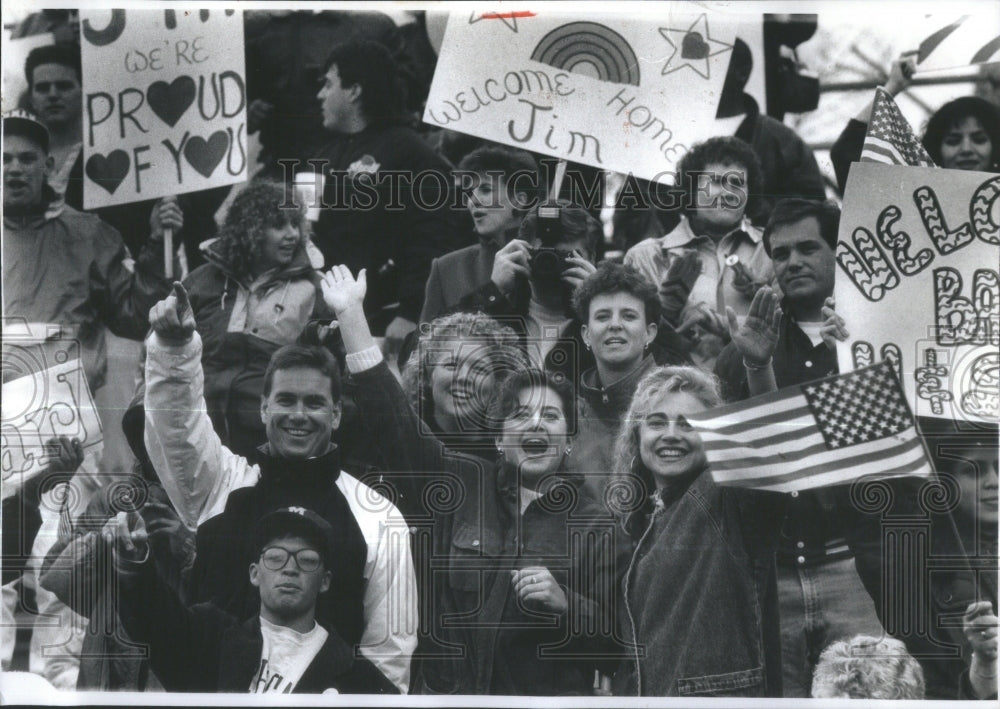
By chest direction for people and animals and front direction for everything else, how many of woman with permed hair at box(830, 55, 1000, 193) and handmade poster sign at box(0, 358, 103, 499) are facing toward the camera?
2

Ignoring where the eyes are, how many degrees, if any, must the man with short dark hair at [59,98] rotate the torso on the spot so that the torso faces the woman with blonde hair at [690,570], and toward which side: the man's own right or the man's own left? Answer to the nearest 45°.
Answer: approximately 90° to the man's own left

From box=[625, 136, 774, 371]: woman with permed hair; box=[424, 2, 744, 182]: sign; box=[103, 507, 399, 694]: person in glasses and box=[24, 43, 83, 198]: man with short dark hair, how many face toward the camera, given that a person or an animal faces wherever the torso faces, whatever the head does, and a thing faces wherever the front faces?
4

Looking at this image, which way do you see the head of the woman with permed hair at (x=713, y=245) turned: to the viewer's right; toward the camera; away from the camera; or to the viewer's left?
toward the camera

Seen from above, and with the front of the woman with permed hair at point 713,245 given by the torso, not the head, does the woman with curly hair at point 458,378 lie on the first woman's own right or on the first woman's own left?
on the first woman's own right

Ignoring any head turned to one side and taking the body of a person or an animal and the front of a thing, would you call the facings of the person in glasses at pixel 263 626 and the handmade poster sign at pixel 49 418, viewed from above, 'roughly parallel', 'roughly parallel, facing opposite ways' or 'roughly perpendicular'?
roughly parallel

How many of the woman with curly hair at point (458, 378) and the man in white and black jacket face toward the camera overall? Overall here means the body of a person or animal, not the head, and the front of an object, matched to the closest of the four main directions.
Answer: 2

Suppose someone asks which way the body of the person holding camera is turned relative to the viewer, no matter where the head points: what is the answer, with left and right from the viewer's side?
facing the viewer

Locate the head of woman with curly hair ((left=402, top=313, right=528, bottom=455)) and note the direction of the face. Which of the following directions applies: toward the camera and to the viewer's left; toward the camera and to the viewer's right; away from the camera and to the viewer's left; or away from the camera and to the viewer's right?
toward the camera and to the viewer's left

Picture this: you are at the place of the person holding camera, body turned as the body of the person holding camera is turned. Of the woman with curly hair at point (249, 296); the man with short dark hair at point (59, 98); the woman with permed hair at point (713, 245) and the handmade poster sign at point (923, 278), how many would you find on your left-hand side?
2

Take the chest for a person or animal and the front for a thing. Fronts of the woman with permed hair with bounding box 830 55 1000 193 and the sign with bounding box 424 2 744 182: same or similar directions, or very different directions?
same or similar directions

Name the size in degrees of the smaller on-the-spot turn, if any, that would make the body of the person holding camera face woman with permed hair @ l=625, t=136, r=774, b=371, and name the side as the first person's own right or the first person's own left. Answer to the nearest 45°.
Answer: approximately 90° to the first person's own left

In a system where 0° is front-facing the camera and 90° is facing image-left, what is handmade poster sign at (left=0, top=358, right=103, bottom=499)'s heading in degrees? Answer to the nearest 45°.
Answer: approximately 0°

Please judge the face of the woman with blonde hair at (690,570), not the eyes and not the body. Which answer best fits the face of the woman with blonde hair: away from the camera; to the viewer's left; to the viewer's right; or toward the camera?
toward the camera

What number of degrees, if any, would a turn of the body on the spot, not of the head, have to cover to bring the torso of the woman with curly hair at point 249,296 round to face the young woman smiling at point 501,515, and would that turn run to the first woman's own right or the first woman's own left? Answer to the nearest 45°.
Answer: approximately 45° to the first woman's own left

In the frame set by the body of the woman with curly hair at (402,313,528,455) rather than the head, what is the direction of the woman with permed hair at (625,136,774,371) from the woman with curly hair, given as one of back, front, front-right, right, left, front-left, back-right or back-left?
left

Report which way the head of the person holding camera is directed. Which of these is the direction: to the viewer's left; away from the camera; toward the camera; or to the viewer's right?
toward the camera

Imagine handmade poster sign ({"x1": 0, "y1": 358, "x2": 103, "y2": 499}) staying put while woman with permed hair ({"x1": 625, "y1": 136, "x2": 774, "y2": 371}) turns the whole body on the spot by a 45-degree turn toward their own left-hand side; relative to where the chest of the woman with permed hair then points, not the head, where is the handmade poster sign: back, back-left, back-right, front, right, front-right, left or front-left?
back-right

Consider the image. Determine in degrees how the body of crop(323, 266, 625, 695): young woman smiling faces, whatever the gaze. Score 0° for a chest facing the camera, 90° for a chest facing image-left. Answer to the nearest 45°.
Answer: approximately 0°

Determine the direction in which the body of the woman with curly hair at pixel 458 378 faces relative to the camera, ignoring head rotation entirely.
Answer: toward the camera

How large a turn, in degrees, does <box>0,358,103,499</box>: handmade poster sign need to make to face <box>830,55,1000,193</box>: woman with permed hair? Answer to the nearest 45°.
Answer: approximately 90° to its left
